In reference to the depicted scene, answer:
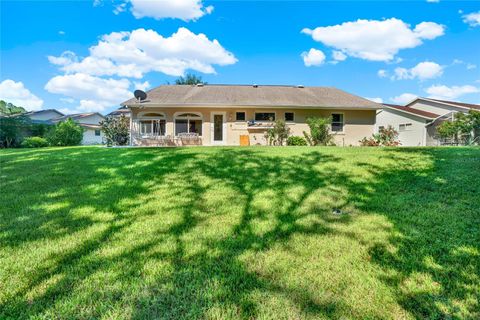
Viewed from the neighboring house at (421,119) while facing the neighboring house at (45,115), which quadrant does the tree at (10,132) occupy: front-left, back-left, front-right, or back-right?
front-left

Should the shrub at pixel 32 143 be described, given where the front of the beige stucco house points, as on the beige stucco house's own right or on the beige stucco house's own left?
on the beige stucco house's own left

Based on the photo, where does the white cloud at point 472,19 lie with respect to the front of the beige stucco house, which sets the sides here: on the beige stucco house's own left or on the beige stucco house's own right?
on the beige stucco house's own right

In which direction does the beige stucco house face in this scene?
away from the camera

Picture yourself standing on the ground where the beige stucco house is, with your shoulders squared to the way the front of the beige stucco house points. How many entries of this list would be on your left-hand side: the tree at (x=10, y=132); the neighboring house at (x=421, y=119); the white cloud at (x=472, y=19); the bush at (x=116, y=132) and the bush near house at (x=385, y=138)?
2

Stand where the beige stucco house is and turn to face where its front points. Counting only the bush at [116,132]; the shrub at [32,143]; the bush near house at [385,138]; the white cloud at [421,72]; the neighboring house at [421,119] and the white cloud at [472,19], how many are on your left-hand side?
2

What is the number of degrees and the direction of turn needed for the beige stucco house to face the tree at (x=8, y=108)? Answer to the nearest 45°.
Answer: approximately 45° to its left
